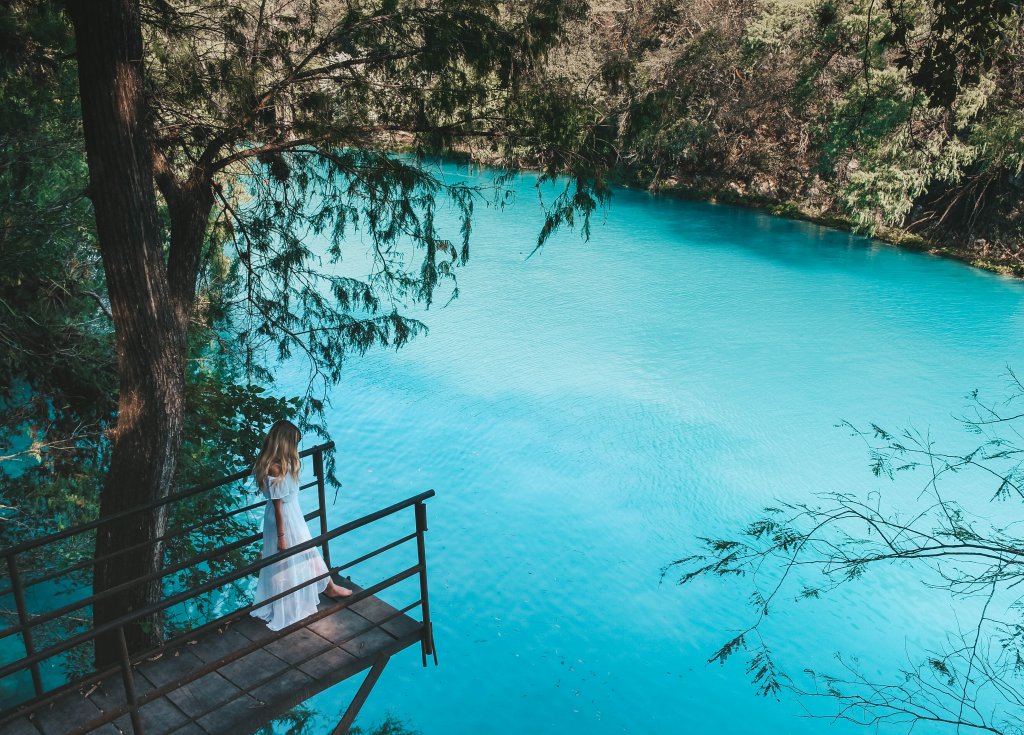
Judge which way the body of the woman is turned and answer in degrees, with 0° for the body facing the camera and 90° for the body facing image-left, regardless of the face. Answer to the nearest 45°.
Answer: approximately 270°
